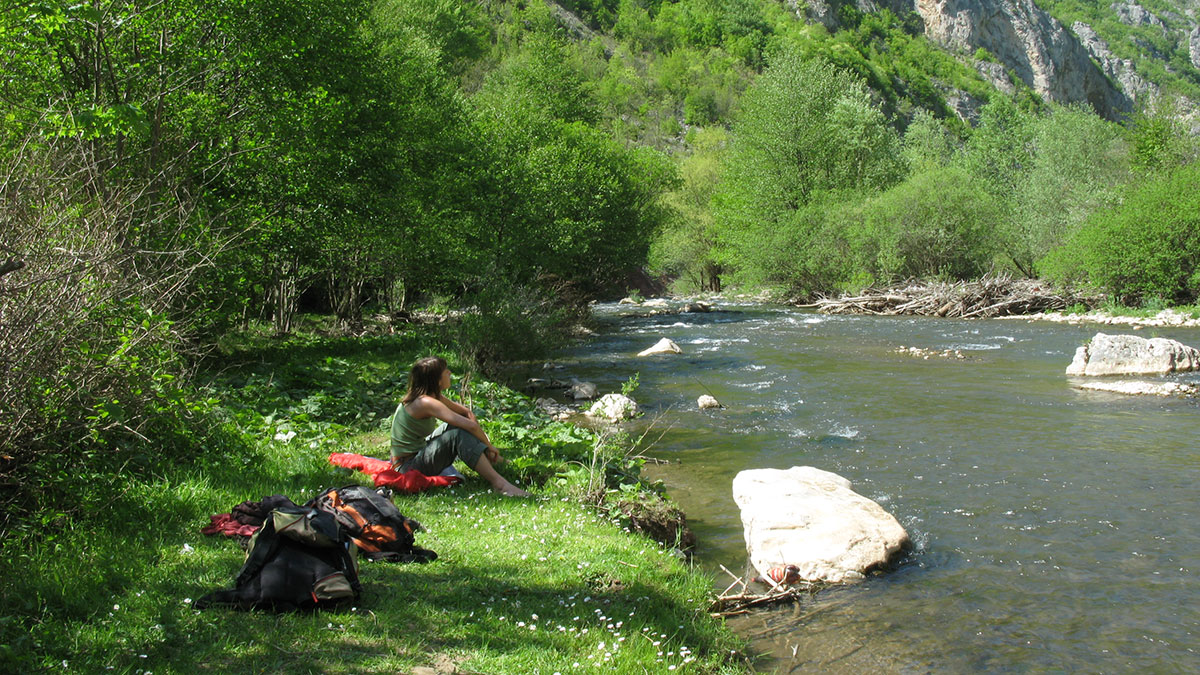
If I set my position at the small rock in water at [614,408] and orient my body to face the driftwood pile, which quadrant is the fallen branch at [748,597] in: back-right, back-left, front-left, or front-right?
back-right

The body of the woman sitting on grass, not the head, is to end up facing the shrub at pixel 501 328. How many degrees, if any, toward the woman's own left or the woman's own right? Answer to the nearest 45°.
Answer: approximately 90° to the woman's own left

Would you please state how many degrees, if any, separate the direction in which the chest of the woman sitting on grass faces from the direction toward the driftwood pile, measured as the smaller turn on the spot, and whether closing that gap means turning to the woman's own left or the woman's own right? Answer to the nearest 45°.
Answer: approximately 45° to the woman's own left

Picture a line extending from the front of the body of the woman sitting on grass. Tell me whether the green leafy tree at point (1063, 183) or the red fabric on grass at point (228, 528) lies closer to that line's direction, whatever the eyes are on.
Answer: the green leafy tree

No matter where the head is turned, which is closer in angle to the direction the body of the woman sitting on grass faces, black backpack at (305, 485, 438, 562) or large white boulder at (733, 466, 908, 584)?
the large white boulder

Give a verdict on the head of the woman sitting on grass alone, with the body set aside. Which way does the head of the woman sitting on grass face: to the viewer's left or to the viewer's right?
to the viewer's right

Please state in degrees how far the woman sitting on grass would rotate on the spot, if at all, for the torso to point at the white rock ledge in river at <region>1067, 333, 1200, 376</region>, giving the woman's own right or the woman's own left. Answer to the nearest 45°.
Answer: approximately 45° to the woman's own left

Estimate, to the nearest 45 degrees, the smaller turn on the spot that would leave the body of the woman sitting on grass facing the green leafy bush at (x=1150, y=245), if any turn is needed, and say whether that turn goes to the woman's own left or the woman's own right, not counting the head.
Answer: approximately 45° to the woman's own left

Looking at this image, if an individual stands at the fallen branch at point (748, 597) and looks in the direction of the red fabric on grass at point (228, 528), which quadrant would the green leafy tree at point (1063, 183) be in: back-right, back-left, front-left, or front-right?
back-right

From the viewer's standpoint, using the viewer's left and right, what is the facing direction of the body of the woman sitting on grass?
facing to the right of the viewer
